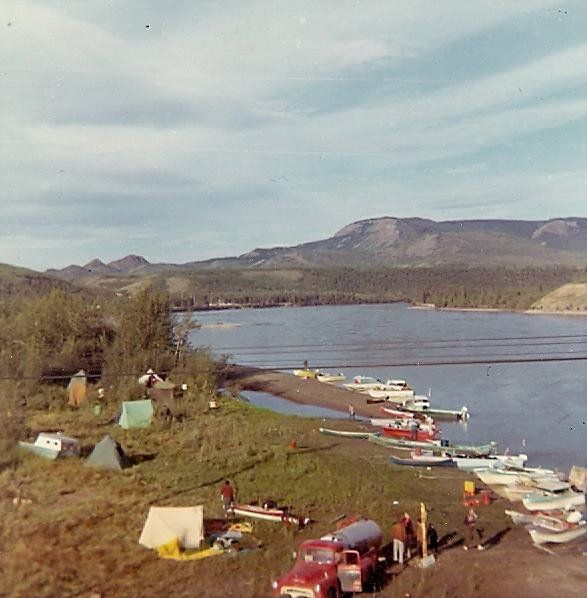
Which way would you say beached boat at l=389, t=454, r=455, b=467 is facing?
to the viewer's left

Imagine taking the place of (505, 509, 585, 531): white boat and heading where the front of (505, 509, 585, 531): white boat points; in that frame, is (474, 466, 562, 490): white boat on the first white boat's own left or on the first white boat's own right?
on the first white boat's own right

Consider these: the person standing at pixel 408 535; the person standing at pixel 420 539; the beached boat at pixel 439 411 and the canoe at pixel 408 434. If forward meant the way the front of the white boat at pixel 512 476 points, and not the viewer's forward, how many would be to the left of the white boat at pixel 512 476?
2

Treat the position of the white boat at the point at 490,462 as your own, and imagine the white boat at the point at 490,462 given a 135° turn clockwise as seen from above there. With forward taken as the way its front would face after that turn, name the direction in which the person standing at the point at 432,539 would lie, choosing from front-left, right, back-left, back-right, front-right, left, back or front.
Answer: back-right

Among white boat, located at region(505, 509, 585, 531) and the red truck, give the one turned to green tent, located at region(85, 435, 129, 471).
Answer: the white boat

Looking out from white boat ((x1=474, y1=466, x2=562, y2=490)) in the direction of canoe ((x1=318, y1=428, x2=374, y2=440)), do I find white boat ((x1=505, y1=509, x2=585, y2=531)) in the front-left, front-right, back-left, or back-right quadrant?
back-left

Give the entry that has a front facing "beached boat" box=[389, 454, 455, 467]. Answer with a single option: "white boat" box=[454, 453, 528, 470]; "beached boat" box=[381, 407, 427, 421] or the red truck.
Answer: the white boat

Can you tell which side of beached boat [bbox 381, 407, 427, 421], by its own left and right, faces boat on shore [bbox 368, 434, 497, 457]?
left

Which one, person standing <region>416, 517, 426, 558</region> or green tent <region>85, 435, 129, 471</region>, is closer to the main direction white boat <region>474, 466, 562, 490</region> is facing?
the green tent

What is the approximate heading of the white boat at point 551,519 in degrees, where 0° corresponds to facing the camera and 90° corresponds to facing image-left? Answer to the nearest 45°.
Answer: approximately 90°

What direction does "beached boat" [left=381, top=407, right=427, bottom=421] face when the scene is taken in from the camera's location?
facing to the left of the viewer

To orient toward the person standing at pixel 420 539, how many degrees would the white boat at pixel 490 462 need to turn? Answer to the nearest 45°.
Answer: approximately 90° to its left

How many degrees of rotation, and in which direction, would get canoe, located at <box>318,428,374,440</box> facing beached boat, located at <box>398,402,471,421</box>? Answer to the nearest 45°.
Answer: approximately 135° to its right
